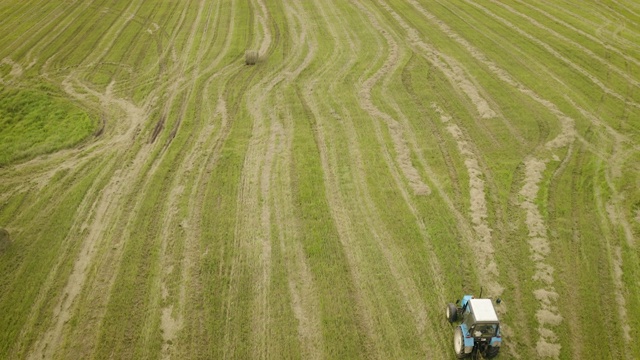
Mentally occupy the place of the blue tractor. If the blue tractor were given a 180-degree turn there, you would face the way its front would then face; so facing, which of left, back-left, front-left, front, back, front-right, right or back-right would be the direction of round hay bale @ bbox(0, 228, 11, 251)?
back-right

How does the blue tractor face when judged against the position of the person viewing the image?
facing away from the viewer and to the left of the viewer

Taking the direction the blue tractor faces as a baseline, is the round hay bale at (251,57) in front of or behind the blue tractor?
in front
